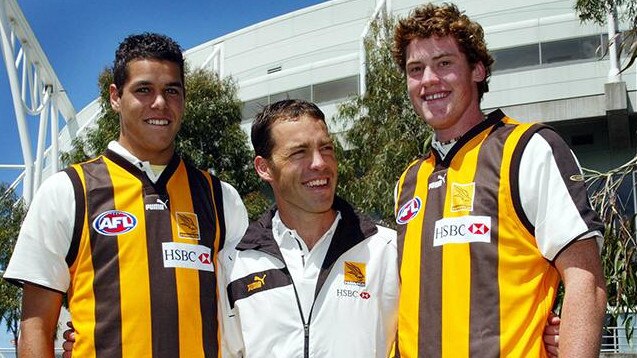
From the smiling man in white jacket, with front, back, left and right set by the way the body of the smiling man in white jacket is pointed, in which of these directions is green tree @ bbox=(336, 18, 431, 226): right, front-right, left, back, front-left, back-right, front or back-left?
back

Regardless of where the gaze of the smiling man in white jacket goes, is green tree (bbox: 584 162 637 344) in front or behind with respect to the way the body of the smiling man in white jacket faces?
behind

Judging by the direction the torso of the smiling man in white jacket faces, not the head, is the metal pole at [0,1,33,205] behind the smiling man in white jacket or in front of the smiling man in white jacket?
behind

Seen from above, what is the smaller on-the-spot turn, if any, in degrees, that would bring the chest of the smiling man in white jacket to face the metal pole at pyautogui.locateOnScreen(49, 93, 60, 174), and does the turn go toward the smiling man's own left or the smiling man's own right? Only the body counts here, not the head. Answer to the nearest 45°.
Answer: approximately 180°

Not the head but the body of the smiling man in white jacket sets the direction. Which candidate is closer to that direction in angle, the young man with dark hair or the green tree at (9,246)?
the young man with dark hair

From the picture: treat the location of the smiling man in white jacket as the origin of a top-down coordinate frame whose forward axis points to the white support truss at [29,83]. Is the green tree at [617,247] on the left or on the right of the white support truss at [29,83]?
right

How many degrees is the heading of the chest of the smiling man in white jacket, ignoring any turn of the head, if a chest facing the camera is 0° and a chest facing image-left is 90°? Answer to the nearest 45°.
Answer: approximately 0°

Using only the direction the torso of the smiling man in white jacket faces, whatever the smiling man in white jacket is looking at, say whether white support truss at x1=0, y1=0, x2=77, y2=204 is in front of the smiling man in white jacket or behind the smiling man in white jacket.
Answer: behind

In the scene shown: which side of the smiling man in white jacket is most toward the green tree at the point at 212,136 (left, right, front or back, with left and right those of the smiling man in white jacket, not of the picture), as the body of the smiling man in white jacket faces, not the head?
back

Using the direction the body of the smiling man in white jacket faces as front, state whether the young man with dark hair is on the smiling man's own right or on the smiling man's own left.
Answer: on the smiling man's own right
